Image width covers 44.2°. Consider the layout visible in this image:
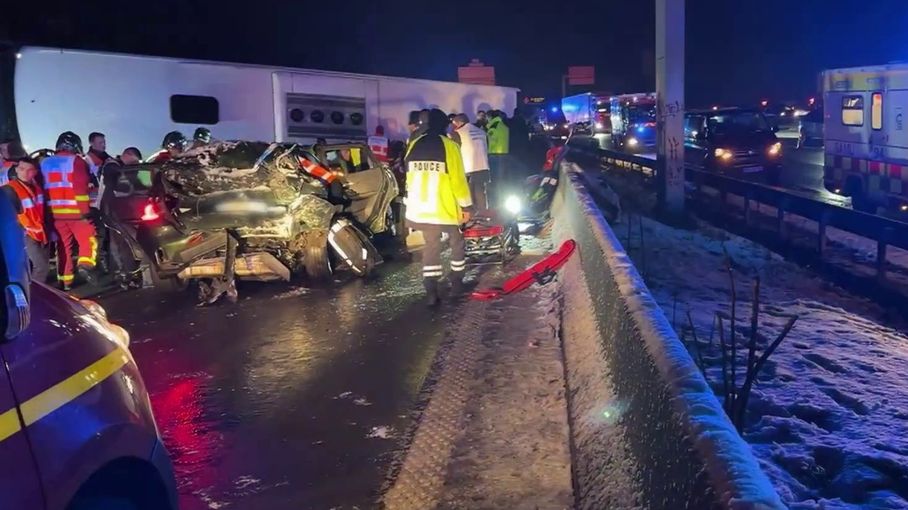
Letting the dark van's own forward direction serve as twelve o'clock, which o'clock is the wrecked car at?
The wrecked car is roughly at 2 o'clock from the dark van.

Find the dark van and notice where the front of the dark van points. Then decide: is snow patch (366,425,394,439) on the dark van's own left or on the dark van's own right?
on the dark van's own right

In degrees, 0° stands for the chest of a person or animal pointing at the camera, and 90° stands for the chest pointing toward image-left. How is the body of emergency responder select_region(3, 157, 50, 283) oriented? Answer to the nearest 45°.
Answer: approximately 315°

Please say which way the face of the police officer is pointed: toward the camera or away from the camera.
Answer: away from the camera
